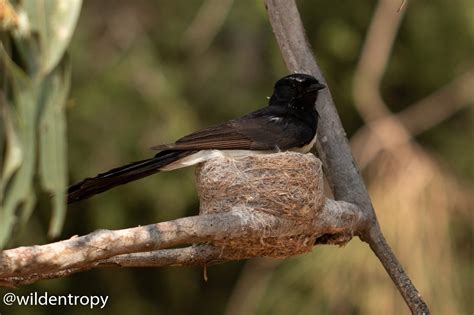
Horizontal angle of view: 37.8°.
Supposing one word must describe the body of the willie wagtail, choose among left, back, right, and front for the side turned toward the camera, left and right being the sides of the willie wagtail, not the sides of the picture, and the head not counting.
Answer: right

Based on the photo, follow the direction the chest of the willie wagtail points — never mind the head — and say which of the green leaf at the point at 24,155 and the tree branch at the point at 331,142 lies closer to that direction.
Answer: the tree branch

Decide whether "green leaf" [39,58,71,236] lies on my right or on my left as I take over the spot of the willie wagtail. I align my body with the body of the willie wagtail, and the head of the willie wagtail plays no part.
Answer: on my right

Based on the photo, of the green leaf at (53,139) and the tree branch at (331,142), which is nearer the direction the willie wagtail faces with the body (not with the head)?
the tree branch

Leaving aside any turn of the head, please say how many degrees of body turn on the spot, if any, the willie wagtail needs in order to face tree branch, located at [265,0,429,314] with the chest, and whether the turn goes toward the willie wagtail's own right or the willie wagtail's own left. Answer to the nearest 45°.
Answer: approximately 45° to the willie wagtail's own right
